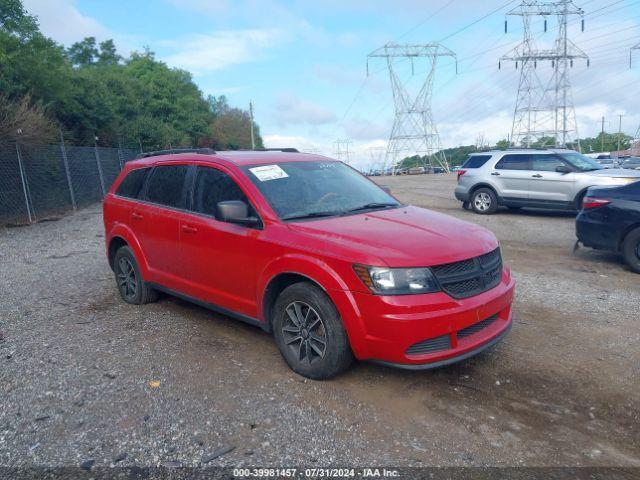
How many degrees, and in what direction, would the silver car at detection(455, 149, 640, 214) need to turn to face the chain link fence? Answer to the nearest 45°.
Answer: approximately 180°

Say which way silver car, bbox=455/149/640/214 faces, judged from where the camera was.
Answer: facing to the right of the viewer

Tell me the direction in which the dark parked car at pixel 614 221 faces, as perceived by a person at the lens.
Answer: facing to the right of the viewer

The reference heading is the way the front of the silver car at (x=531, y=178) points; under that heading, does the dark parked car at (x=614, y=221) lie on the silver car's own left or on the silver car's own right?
on the silver car's own right

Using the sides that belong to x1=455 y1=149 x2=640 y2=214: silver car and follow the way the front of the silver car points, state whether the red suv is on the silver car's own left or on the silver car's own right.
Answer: on the silver car's own right

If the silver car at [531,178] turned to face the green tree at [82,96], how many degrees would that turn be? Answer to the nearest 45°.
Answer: approximately 180°

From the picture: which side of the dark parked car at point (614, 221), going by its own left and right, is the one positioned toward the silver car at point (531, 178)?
left

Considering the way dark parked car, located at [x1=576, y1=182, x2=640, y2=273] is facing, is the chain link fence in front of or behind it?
behind
